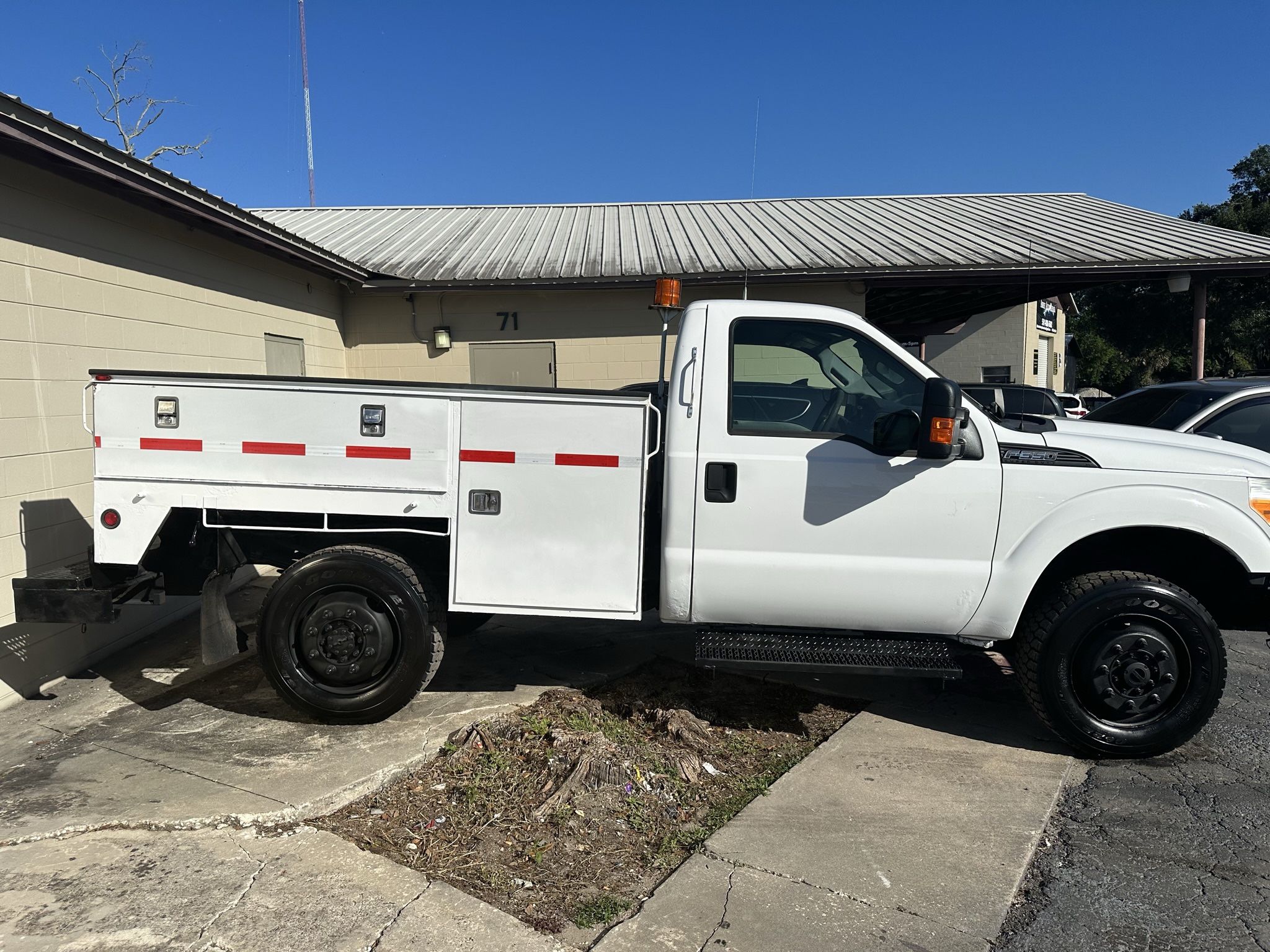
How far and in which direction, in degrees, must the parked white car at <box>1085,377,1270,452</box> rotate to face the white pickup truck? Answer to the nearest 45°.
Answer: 0° — it already faces it

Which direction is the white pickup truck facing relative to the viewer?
to the viewer's right

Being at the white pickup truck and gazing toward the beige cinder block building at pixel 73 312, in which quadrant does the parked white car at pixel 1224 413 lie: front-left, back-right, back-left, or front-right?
back-right

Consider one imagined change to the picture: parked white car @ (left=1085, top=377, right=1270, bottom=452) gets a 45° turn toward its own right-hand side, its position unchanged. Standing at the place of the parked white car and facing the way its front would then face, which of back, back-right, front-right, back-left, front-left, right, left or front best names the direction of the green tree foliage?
right

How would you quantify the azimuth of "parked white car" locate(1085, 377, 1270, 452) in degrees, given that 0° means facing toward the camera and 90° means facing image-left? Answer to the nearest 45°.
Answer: approximately 45°

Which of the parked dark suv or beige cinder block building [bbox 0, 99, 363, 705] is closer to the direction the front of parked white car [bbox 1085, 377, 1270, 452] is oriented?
the beige cinder block building

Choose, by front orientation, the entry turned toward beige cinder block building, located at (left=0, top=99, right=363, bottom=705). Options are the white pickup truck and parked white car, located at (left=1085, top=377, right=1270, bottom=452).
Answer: the parked white car

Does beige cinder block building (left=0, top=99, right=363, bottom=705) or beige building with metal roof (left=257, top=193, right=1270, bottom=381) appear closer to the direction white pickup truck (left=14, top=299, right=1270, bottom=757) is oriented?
the beige building with metal roof

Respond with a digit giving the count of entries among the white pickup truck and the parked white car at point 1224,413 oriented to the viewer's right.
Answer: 1

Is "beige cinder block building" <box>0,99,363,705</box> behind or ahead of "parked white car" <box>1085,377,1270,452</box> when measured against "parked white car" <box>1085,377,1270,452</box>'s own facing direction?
ahead

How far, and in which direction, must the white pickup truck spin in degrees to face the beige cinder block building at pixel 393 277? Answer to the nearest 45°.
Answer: approximately 135° to its left

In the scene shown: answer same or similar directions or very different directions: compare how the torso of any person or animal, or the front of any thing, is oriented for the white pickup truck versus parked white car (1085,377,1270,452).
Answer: very different directions
